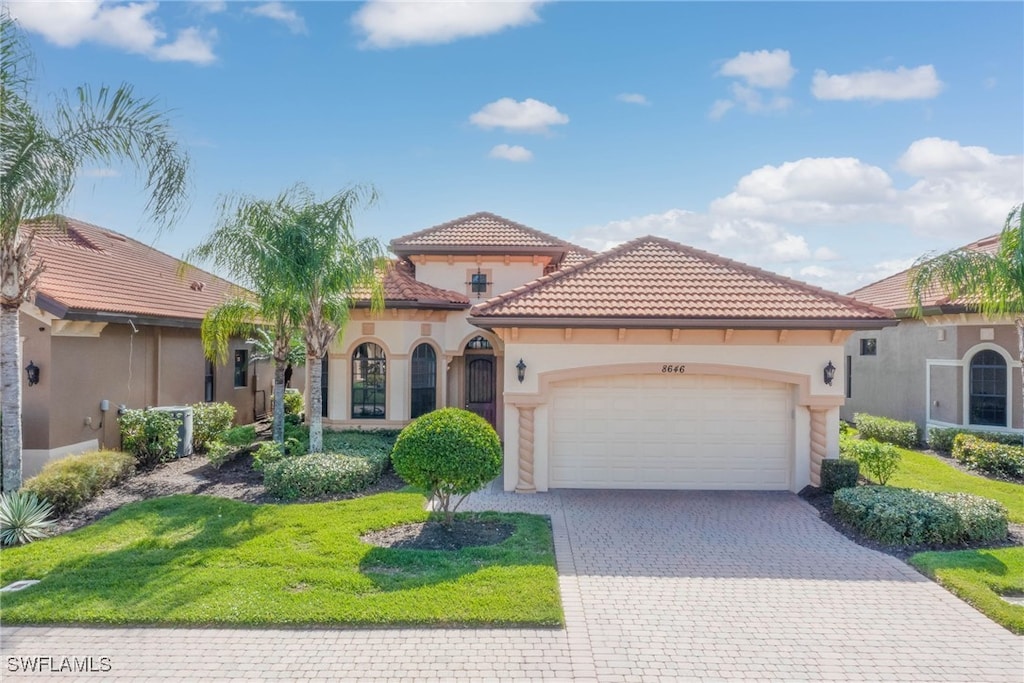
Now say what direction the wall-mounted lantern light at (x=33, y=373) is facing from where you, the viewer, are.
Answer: facing the viewer and to the right of the viewer

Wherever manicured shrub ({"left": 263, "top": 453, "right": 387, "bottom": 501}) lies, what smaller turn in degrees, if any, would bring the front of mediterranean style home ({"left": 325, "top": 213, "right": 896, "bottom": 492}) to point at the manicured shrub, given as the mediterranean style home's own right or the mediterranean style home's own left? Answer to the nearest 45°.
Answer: approximately 90° to the mediterranean style home's own right

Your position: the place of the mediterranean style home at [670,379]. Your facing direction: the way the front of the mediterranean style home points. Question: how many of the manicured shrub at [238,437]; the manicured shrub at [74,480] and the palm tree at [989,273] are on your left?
1

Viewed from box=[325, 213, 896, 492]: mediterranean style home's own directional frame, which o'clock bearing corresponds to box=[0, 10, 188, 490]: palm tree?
The palm tree is roughly at 2 o'clock from the mediterranean style home.

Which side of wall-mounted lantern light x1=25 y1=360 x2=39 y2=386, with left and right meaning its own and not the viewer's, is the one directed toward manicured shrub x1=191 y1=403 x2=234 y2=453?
left

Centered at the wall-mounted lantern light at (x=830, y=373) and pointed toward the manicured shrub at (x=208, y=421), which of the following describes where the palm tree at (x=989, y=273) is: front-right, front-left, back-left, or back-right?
back-right

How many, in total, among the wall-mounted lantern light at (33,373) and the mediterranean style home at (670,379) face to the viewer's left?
0
